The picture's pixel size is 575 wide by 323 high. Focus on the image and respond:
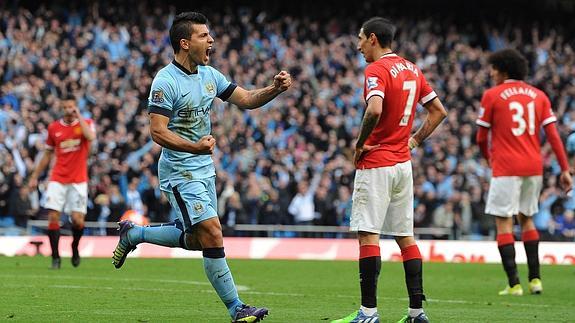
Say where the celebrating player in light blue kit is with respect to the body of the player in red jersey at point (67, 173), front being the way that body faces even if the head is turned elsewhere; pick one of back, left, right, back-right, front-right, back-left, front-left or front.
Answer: front

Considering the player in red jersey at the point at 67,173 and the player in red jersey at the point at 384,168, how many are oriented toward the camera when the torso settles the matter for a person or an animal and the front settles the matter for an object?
1

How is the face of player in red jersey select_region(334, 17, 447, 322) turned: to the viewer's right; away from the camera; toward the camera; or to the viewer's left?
to the viewer's left

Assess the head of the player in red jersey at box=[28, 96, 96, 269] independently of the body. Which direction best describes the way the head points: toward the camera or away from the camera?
toward the camera

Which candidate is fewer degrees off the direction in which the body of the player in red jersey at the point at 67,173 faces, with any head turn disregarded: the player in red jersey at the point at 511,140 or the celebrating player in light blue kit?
the celebrating player in light blue kit

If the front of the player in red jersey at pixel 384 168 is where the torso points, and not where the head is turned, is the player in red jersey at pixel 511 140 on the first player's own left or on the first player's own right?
on the first player's own right

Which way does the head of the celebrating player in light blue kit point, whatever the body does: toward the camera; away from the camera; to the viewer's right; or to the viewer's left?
to the viewer's right

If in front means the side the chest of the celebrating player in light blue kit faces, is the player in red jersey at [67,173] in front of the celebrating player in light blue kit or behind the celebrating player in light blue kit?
behind

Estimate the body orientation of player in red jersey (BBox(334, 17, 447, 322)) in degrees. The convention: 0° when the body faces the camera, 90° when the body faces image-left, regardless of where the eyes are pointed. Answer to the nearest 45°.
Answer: approximately 135°

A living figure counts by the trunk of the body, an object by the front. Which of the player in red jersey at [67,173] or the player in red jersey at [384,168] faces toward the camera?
the player in red jersey at [67,173]

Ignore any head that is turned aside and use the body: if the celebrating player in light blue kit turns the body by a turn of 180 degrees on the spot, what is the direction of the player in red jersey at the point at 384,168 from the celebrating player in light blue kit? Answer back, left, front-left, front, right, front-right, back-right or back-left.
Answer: back-right

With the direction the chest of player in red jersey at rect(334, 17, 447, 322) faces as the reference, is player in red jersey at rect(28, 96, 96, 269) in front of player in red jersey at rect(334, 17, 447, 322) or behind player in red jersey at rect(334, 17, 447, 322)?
in front

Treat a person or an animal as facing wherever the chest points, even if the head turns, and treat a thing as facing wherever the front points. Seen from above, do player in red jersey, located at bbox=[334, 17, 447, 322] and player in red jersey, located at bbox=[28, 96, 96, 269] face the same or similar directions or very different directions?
very different directions

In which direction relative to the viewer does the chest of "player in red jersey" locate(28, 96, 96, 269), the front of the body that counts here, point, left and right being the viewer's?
facing the viewer

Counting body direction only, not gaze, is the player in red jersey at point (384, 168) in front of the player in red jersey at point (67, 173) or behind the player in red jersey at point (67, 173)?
in front
